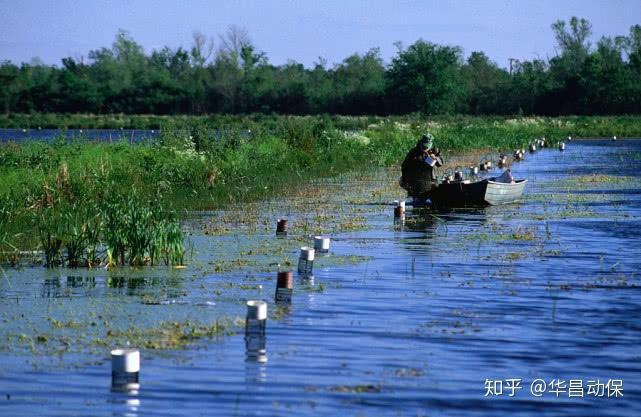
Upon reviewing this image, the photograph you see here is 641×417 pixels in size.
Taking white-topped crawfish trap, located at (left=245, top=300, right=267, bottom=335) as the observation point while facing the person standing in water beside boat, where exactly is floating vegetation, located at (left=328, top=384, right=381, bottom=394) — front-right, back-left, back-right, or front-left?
back-right

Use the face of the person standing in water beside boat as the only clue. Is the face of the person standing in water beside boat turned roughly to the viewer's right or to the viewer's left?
to the viewer's right

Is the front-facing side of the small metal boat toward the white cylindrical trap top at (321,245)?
no

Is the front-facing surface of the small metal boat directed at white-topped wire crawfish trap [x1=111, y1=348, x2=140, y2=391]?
no

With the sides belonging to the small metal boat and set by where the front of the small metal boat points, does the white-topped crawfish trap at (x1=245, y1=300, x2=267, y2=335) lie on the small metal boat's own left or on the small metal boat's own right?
on the small metal boat's own right

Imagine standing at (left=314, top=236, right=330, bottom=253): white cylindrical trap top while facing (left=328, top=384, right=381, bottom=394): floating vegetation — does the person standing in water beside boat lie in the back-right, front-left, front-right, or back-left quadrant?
back-left
